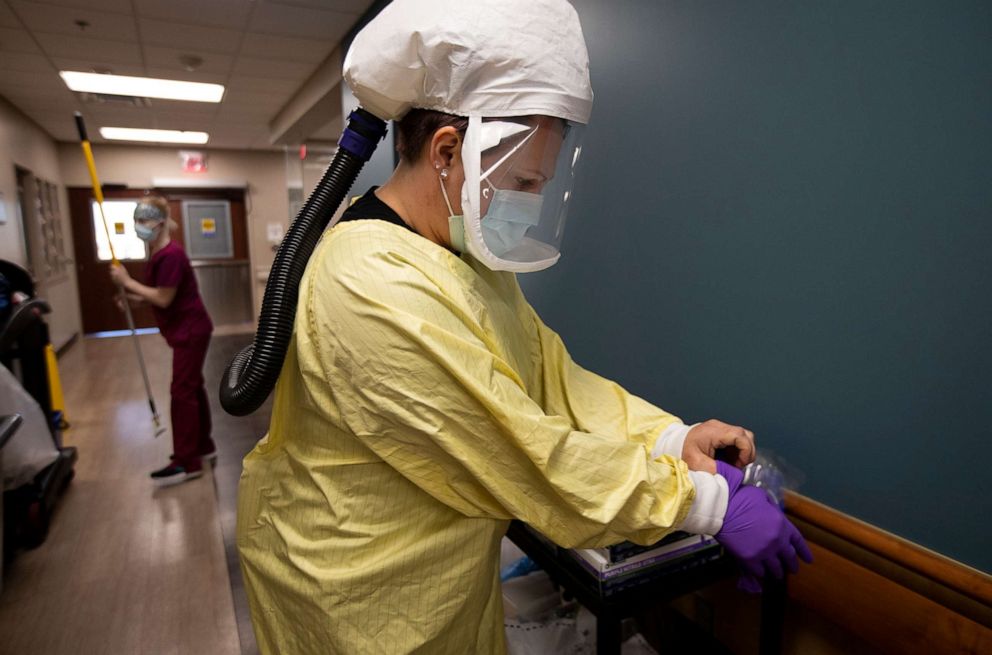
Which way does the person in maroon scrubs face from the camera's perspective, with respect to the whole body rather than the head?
to the viewer's left

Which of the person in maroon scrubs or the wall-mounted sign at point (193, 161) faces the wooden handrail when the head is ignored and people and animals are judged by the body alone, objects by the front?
the wall-mounted sign

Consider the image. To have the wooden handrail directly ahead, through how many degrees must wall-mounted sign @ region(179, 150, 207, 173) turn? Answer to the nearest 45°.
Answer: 0° — it already faces it

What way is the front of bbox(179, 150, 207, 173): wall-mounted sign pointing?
toward the camera

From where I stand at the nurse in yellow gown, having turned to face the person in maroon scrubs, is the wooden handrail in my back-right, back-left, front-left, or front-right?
back-right

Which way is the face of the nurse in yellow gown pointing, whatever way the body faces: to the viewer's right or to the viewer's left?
to the viewer's right

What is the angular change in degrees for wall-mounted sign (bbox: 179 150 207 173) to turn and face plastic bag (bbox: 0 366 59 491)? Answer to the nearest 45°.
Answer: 0° — it already faces it

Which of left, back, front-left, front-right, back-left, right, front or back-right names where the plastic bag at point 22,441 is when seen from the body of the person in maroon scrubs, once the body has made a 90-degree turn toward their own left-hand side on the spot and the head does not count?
front-right

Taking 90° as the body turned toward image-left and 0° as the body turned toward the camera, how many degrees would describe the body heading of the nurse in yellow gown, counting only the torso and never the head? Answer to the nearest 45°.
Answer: approximately 270°

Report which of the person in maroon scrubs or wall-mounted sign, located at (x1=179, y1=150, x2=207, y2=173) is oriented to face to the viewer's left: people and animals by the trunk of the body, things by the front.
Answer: the person in maroon scrubs

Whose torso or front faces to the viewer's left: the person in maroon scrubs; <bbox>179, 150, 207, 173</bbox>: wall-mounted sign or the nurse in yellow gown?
the person in maroon scrubs

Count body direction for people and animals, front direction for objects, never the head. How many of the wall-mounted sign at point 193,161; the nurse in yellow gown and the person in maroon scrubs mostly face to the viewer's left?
1

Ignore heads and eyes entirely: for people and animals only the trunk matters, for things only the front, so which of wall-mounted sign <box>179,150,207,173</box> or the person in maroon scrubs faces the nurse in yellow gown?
the wall-mounted sign

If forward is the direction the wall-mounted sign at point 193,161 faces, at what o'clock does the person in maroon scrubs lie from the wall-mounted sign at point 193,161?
The person in maroon scrubs is roughly at 12 o'clock from the wall-mounted sign.
